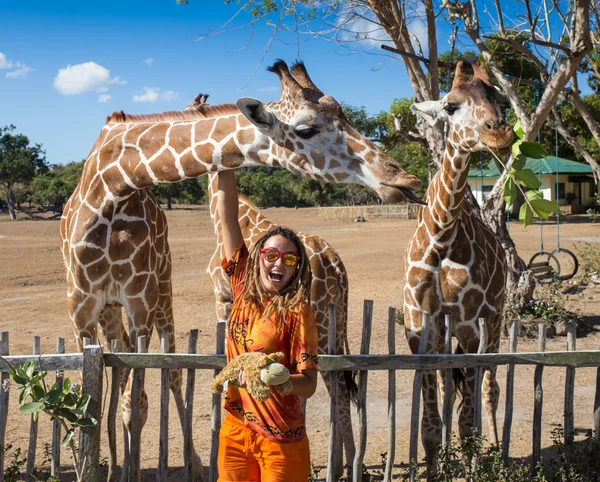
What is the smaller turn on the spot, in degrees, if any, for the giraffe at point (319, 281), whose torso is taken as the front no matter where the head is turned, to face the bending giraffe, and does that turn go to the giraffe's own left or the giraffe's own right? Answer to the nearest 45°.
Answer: approximately 45° to the giraffe's own left

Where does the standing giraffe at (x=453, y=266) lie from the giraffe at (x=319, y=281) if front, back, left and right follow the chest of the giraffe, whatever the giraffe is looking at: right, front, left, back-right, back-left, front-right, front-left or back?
back-left

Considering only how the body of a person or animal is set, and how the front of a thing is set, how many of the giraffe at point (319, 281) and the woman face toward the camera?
1

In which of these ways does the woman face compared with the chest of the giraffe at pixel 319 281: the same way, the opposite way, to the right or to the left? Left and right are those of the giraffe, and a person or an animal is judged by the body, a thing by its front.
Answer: to the left

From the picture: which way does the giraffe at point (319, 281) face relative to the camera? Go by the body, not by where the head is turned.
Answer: to the viewer's left

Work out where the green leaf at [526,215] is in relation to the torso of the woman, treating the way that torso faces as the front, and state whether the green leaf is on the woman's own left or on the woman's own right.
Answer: on the woman's own left

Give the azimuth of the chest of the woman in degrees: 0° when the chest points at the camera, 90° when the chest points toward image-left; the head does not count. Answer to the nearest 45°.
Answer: approximately 0°

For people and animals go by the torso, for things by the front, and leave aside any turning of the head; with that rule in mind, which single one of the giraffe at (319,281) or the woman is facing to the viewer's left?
the giraffe

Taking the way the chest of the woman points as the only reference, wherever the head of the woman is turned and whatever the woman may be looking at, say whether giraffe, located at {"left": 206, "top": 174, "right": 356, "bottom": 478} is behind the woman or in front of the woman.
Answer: behind
